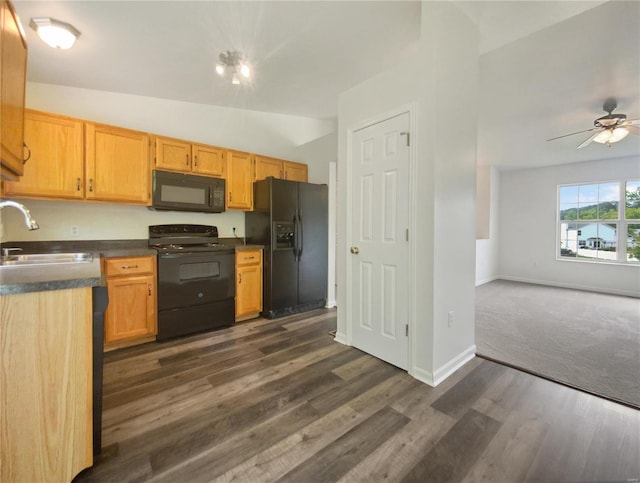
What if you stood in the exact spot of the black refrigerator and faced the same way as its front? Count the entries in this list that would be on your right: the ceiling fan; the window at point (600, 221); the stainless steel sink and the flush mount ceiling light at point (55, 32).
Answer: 2

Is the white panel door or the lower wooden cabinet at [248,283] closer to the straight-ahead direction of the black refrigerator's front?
the white panel door

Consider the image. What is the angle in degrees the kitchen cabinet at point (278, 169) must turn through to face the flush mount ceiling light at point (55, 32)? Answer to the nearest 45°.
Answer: approximately 90° to its right

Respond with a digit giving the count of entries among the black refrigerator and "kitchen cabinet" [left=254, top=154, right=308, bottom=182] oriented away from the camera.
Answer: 0

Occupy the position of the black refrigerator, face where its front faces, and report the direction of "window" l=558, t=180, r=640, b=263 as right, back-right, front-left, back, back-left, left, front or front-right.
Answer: front-left

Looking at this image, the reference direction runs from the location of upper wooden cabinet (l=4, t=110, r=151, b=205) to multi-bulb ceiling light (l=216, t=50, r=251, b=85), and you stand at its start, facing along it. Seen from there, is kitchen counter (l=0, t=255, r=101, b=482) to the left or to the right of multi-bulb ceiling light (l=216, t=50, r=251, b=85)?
right

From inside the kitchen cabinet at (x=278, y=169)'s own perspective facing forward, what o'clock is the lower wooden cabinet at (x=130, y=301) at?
The lower wooden cabinet is roughly at 3 o'clock from the kitchen cabinet.

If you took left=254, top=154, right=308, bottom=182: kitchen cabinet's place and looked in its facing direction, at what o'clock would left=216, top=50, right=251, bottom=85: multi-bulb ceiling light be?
The multi-bulb ceiling light is roughly at 2 o'clock from the kitchen cabinet.

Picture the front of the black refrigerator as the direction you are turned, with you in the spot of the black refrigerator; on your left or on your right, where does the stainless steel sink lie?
on your right

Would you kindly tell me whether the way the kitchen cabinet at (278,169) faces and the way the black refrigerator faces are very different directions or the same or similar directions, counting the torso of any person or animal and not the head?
same or similar directions

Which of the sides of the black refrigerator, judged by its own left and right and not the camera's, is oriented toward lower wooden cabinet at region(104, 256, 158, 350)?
right

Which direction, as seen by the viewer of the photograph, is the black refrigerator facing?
facing the viewer and to the right of the viewer

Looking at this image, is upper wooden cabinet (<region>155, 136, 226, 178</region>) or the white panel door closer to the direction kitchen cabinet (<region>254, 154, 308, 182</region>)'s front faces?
the white panel door
